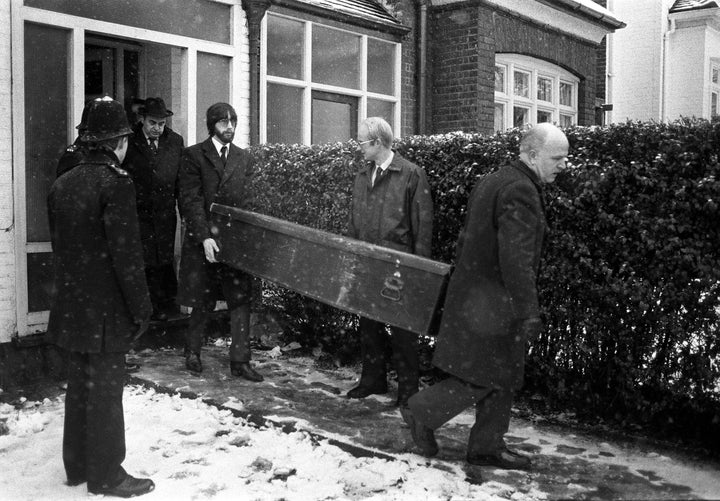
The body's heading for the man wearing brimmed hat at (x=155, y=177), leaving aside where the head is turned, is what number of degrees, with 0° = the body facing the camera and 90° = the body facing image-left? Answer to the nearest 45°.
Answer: approximately 0°

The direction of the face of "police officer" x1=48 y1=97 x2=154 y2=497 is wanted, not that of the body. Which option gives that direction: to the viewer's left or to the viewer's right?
to the viewer's right

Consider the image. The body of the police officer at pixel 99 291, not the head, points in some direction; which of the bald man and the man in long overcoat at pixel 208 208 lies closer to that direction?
the man in long overcoat

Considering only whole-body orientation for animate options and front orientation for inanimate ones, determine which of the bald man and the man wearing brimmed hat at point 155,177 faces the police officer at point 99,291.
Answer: the man wearing brimmed hat

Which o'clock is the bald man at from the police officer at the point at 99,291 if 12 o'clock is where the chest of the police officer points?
The bald man is roughly at 2 o'clock from the police officer.

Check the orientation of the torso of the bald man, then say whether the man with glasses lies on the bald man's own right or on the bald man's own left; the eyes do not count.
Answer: on the bald man's own left

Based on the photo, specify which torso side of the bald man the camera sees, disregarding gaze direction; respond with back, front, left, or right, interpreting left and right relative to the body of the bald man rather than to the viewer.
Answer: right

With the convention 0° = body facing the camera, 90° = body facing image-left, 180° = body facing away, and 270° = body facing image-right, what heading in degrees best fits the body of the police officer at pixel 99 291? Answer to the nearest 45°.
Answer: approximately 225°

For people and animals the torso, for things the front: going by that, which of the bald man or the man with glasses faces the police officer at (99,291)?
the man with glasses

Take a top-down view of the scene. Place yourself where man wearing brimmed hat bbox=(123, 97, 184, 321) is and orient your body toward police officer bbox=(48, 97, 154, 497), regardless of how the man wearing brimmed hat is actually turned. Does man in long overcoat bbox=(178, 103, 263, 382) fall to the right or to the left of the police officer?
left
